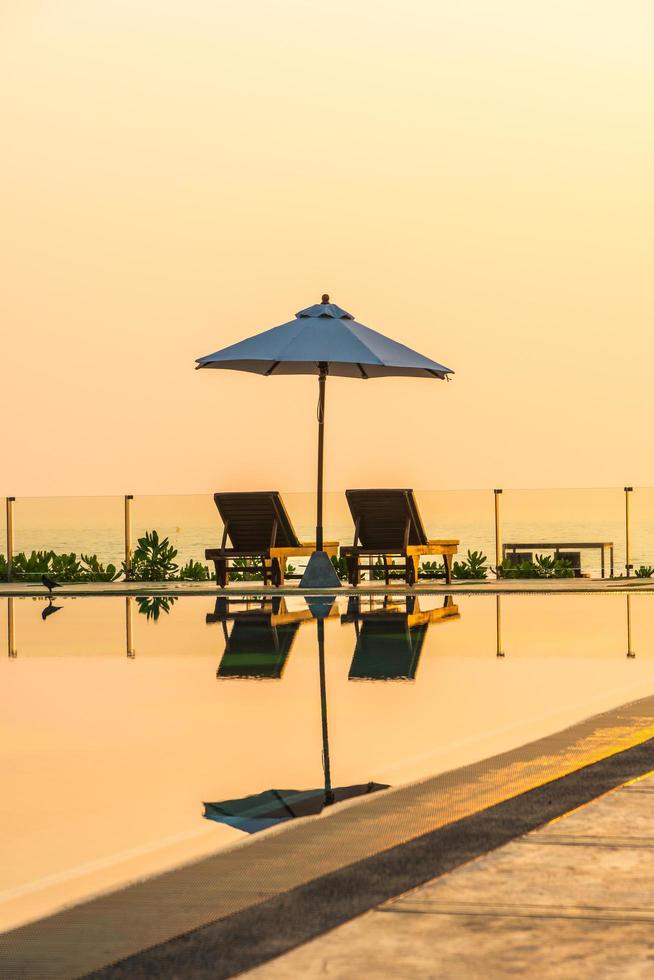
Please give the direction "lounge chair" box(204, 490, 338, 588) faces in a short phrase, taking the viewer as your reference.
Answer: facing away from the viewer and to the right of the viewer

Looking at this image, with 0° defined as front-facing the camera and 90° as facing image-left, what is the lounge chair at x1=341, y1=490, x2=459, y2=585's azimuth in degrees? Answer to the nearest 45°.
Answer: approximately 225°

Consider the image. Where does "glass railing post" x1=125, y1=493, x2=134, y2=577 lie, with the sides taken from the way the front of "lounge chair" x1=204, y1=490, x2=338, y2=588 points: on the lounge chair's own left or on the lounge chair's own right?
on the lounge chair's own left

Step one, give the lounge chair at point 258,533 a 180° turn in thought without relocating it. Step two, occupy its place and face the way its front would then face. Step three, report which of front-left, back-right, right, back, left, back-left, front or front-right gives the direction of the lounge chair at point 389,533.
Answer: back-left

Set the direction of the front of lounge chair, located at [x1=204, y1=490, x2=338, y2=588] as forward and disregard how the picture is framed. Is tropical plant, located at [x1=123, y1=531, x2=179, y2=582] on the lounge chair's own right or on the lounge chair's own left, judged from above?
on the lounge chair's own left

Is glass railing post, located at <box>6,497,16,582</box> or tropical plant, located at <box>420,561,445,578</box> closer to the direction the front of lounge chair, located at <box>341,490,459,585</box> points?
the tropical plant

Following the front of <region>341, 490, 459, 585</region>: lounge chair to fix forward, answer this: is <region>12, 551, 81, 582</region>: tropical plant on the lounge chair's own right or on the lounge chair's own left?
on the lounge chair's own left

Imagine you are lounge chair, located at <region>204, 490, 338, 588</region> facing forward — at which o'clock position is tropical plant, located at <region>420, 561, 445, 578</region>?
The tropical plant is roughly at 12 o'clock from the lounge chair.
